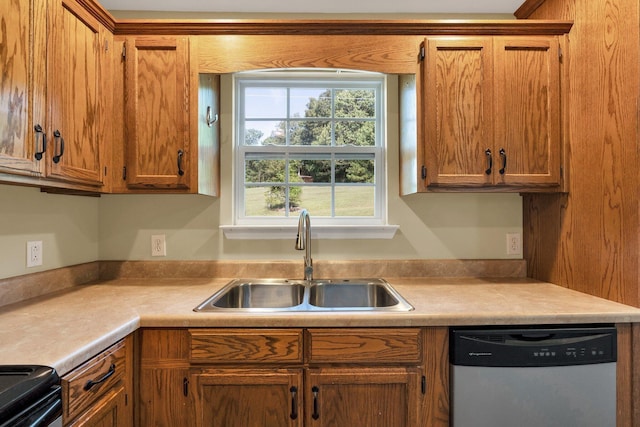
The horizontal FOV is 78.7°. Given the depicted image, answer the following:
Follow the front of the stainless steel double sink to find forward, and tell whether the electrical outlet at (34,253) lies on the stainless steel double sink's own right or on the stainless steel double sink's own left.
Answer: on the stainless steel double sink's own right

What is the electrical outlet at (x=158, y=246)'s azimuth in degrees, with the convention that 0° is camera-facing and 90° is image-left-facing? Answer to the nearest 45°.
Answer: approximately 0°

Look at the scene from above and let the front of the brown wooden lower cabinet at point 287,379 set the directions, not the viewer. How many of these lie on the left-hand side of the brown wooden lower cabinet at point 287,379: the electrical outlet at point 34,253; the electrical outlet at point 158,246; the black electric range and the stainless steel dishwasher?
1

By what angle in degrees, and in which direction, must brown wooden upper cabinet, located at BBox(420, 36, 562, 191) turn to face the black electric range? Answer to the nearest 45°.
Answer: approximately 45° to its right

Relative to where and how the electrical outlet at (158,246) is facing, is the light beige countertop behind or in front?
in front

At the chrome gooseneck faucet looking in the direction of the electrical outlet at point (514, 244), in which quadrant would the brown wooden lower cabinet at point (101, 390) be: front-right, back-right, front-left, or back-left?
back-right

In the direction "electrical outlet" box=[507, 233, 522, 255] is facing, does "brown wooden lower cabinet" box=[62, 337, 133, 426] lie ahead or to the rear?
ahead

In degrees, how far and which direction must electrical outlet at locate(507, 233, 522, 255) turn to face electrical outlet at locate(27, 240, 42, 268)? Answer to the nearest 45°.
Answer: approximately 45° to its right

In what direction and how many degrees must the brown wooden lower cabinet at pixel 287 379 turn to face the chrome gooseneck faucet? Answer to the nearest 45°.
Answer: approximately 180°

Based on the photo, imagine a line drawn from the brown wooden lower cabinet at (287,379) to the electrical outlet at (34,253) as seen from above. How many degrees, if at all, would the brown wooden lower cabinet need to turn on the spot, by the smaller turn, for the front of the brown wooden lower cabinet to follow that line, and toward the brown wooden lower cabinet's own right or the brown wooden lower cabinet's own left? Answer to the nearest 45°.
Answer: approximately 90° to the brown wooden lower cabinet's own right
